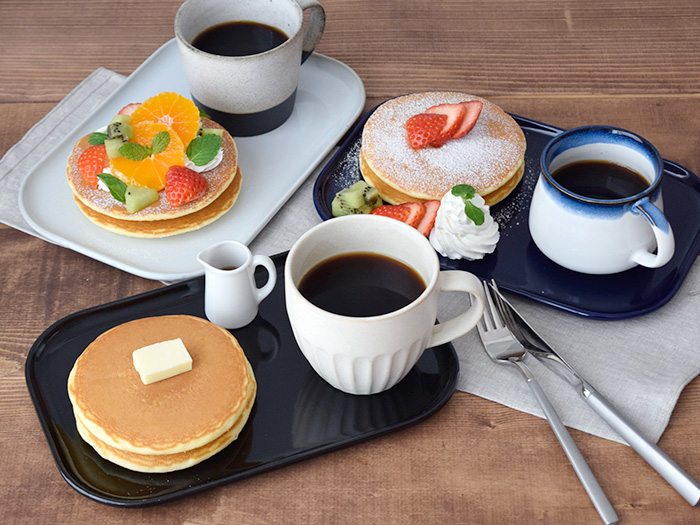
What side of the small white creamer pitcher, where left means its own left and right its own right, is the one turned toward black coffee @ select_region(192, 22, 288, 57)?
right

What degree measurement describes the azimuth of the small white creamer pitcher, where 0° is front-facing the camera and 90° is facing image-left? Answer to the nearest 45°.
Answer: approximately 90°
